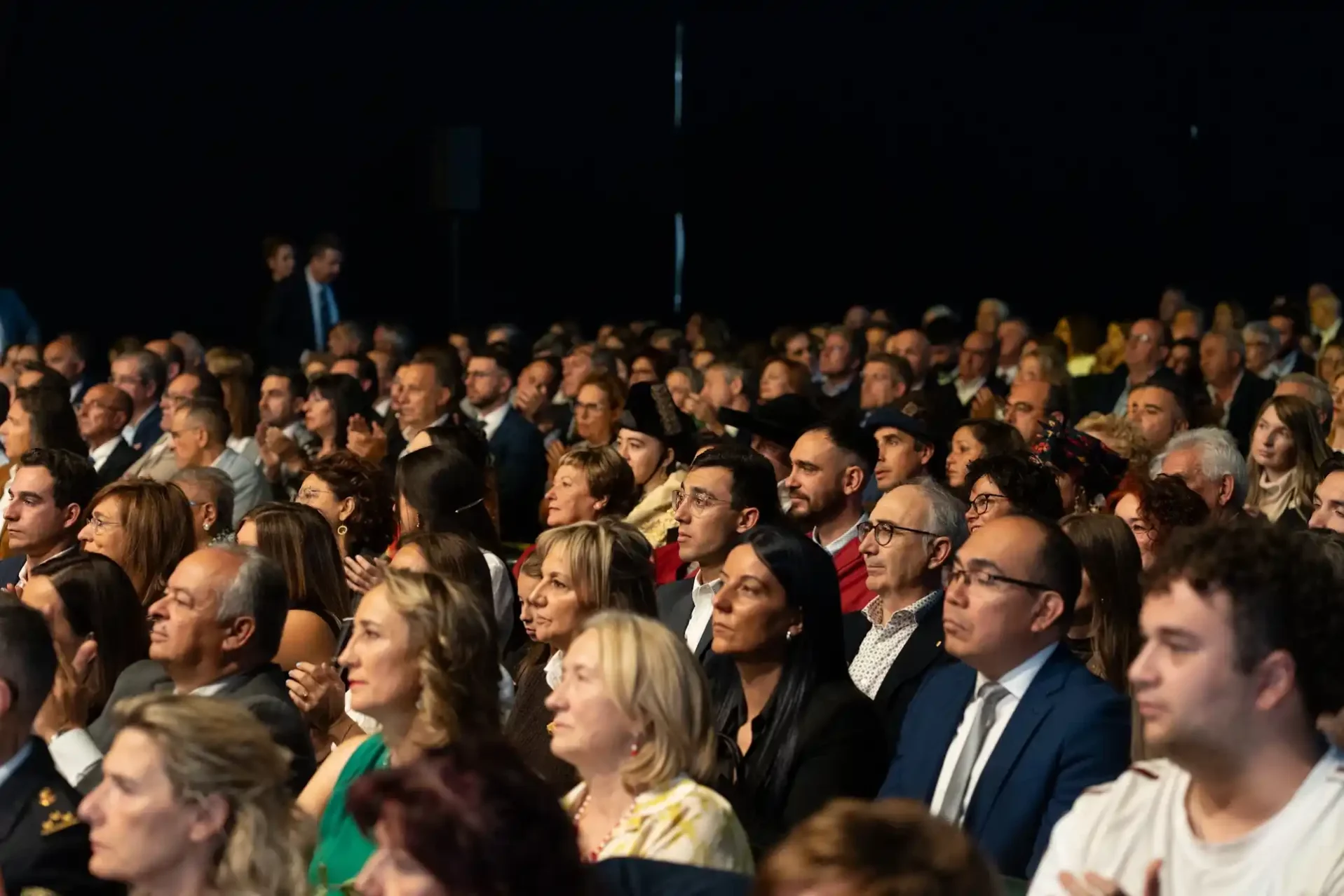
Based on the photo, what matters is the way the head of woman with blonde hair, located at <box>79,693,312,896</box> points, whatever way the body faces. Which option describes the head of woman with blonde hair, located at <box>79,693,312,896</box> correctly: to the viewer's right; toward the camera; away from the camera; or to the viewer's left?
to the viewer's left

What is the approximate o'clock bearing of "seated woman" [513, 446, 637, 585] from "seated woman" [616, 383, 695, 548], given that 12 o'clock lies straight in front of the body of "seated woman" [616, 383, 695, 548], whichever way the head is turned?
"seated woman" [513, 446, 637, 585] is roughly at 11 o'clock from "seated woman" [616, 383, 695, 548].

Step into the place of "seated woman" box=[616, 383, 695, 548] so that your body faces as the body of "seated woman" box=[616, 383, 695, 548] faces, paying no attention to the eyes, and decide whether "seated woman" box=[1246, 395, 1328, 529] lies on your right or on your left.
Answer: on your left

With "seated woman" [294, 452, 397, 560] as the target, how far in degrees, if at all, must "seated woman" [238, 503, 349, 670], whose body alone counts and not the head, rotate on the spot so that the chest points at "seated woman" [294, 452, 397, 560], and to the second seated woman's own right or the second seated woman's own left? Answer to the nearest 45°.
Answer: approximately 90° to the second seated woman's own right

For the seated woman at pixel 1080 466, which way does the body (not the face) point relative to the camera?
to the viewer's left

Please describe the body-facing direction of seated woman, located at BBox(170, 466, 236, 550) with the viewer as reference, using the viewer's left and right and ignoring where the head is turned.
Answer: facing to the left of the viewer

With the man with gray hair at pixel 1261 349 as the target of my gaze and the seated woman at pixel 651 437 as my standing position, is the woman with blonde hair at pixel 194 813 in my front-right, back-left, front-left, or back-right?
back-right

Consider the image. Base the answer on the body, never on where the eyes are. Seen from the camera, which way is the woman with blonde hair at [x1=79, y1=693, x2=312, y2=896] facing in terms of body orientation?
to the viewer's left

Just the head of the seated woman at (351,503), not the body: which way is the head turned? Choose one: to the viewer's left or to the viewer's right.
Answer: to the viewer's left

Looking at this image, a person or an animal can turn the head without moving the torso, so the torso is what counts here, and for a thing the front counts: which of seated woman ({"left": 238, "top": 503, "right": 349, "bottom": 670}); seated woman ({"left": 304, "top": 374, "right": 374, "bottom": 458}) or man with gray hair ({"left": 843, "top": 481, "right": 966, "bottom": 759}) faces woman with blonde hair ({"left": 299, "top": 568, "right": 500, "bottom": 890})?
the man with gray hair

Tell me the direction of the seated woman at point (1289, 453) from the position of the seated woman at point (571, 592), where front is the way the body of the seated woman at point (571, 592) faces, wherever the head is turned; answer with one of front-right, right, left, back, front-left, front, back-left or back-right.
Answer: back

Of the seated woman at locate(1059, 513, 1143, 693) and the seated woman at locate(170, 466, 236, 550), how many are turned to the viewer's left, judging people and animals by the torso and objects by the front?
2

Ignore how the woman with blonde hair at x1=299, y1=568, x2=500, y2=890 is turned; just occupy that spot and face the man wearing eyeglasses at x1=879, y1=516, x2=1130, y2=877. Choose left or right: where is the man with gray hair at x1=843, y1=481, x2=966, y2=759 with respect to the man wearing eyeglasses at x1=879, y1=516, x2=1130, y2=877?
left

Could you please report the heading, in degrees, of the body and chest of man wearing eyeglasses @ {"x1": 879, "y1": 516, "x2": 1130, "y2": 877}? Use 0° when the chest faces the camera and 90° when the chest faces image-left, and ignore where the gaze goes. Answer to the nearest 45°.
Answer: approximately 45°

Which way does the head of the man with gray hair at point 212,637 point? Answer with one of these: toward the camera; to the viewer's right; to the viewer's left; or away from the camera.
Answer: to the viewer's left

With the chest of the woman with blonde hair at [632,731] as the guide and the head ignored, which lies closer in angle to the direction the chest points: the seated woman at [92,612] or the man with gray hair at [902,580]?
the seated woman

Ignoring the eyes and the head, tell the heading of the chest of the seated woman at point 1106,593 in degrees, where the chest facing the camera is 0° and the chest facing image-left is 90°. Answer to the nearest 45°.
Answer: approximately 90°

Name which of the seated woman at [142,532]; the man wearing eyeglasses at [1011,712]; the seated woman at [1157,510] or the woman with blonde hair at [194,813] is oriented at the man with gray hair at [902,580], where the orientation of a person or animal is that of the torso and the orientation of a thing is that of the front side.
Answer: the seated woman at [1157,510]

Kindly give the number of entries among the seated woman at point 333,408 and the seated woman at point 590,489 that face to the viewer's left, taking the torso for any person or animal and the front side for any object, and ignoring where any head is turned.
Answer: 2

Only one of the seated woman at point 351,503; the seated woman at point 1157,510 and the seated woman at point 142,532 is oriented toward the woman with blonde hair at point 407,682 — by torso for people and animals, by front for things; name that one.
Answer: the seated woman at point 1157,510
